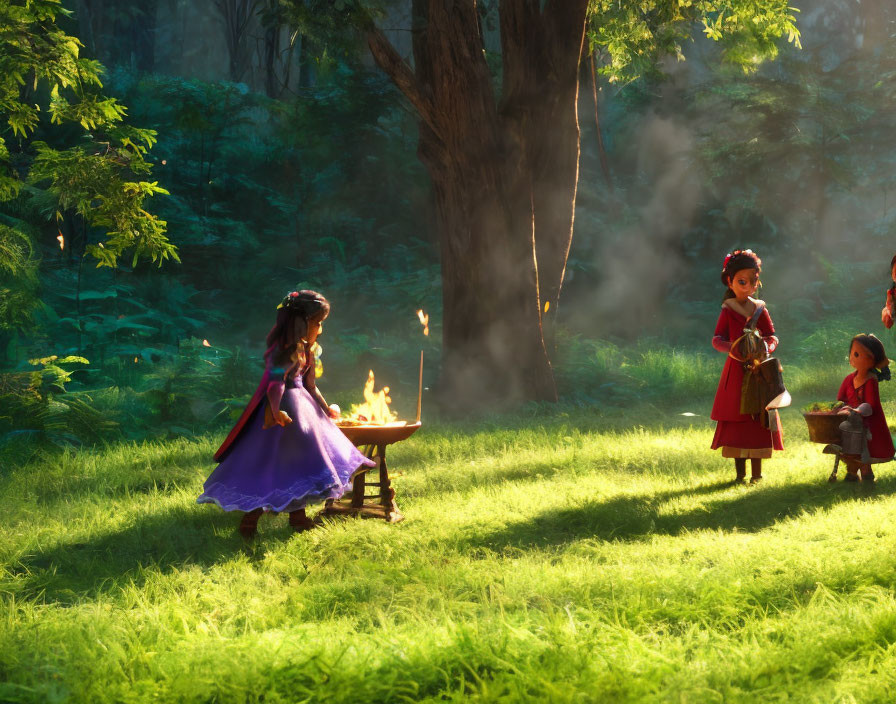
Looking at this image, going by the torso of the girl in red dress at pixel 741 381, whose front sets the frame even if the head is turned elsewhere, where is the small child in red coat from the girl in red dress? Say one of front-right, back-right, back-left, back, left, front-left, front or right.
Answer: front-left

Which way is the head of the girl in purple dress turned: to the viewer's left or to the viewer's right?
to the viewer's right

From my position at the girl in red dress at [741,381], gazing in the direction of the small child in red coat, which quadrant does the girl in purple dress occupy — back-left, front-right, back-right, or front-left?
back-right

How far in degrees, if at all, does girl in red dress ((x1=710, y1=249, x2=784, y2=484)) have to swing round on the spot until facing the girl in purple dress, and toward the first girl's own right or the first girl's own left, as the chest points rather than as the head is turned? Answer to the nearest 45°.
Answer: approximately 90° to the first girl's own right

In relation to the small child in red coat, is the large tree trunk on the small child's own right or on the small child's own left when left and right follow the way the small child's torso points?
on the small child's own right

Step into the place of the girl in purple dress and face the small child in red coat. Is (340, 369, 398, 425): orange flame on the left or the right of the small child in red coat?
left

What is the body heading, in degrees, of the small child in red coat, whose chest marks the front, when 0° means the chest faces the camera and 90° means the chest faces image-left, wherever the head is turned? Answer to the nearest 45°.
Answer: approximately 45°

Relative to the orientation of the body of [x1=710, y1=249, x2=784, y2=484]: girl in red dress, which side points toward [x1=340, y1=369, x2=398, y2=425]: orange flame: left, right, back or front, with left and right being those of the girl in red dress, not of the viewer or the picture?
right

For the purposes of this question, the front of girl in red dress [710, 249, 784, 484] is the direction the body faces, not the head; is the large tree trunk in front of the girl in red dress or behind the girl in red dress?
behind

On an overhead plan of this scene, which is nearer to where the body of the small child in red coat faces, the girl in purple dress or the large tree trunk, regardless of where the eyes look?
the girl in purple dress

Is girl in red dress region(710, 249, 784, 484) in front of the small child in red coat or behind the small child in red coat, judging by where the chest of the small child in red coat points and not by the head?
in front

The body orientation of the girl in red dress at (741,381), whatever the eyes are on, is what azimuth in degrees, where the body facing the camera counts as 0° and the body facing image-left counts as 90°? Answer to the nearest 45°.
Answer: approximately 315°

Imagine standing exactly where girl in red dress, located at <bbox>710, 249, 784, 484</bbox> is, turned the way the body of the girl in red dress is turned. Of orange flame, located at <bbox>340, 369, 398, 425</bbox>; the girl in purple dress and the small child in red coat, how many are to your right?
2
